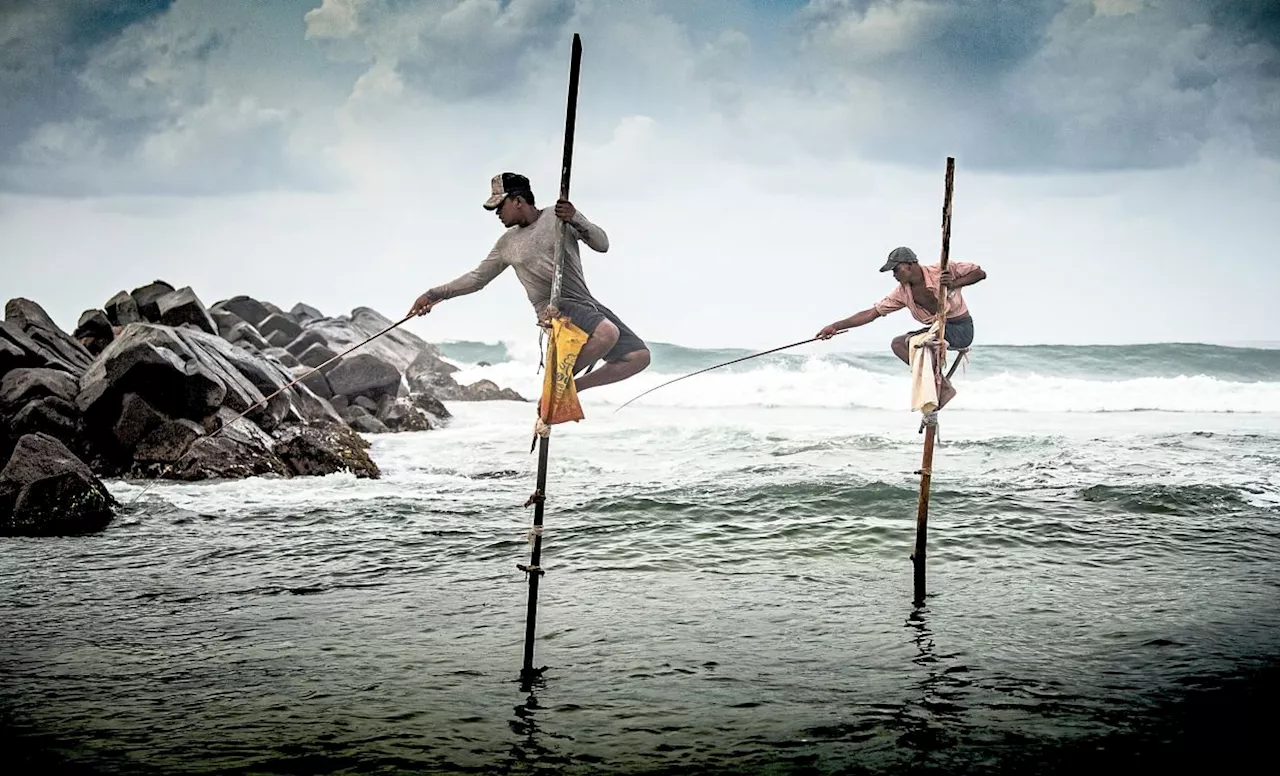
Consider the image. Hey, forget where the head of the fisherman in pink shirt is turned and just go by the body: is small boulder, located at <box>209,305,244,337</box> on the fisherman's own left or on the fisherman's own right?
on the fisherman's own right

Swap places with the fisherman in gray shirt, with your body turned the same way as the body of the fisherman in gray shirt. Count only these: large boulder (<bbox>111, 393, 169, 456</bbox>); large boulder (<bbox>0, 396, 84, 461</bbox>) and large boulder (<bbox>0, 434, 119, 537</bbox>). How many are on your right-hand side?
3

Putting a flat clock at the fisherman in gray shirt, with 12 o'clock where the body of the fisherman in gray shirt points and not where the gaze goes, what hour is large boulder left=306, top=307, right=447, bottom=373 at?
The large boulder is roughly at 4 o'clock from the fisherman in gray shirt.

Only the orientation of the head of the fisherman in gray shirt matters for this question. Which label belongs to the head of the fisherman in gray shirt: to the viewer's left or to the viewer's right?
to the viewer's left

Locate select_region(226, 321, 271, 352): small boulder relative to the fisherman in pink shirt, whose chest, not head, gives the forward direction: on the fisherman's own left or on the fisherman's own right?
on the fisherman's own right

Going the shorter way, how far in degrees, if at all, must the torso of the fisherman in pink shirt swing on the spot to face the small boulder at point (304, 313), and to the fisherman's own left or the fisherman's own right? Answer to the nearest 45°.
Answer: approximately 90° to the fisherman's own right

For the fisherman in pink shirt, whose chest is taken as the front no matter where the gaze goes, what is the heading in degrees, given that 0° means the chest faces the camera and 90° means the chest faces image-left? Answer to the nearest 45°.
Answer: approximately 45°

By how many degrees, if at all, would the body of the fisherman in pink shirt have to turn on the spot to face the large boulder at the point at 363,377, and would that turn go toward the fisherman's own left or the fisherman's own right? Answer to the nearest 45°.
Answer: approximately 90° to the fisherman's own right
